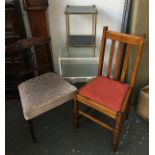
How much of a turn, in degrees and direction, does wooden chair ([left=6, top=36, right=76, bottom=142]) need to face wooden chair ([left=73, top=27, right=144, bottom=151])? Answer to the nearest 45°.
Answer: approximately 45° to its left

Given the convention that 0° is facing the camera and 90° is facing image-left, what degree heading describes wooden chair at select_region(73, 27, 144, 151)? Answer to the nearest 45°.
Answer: approximately 45°

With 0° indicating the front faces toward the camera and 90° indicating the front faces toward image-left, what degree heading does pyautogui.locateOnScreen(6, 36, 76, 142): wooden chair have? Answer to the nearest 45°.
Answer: approximately 315°

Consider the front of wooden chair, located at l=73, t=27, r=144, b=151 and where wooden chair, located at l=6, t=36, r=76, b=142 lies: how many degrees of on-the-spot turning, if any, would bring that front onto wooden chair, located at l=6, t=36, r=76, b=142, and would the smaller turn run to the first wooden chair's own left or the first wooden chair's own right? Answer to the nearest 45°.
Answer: approximately 45° to the first wooden chair's own right
